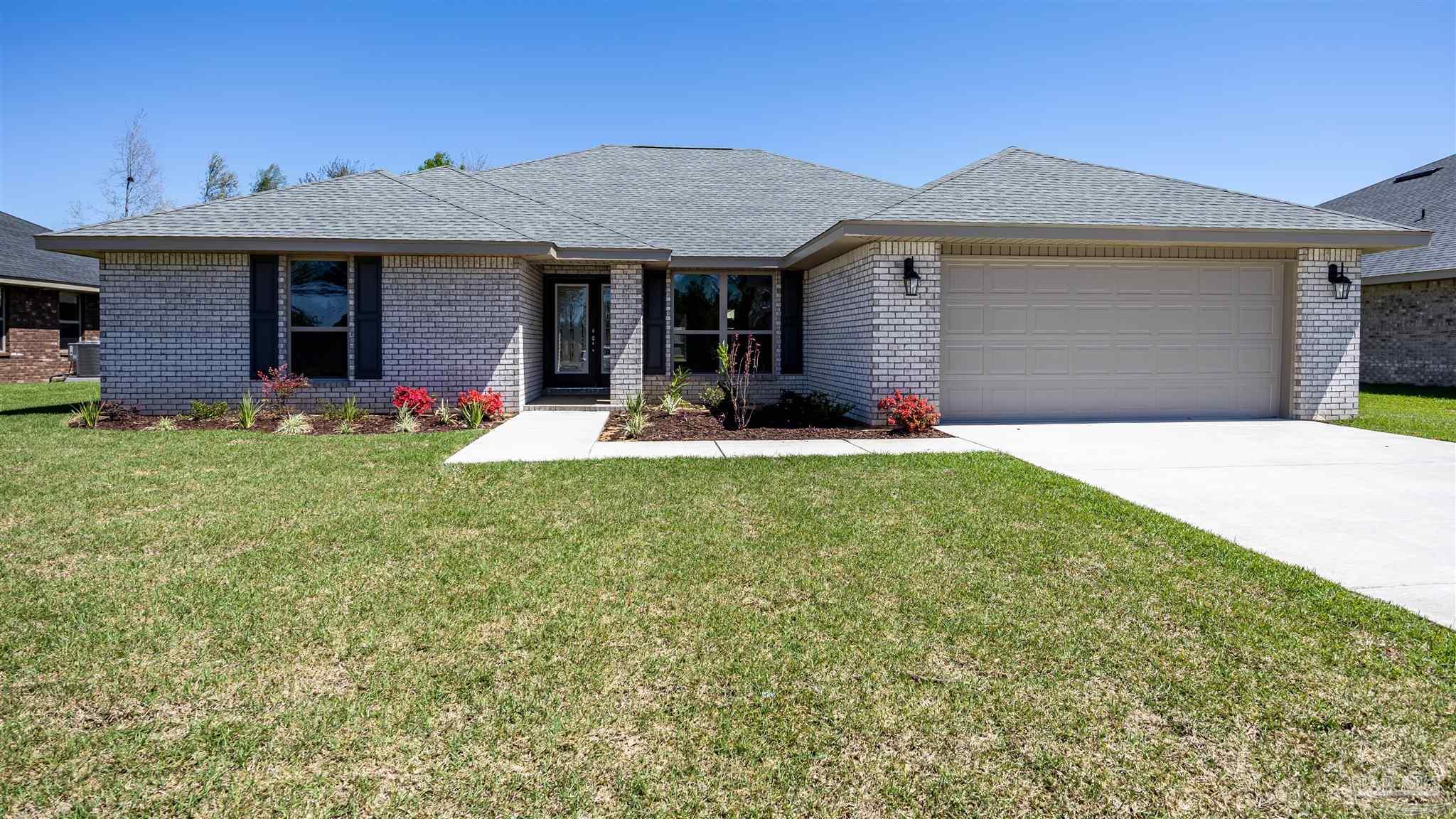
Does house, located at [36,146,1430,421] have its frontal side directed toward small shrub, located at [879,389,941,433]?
yes

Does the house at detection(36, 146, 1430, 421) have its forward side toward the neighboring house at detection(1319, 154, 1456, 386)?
no

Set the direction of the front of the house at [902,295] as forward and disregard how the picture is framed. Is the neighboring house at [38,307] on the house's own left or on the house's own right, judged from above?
on the house's own right

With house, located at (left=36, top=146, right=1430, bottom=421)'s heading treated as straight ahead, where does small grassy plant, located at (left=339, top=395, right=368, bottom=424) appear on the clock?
The small grassy plant is roughly at 3 o'clock from the house.

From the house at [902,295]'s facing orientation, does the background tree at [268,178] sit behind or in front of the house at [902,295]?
behind

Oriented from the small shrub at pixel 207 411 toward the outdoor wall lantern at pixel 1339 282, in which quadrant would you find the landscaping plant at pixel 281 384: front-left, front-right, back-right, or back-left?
front-left

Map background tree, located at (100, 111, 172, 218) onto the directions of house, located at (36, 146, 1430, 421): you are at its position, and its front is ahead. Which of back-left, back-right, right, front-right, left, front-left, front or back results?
back-right

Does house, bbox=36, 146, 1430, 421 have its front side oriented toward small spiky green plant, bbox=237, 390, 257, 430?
no

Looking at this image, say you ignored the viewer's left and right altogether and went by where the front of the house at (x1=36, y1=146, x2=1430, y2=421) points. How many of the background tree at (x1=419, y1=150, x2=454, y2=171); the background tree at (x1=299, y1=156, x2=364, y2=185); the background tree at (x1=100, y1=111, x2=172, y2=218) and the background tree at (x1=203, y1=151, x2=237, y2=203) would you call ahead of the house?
0

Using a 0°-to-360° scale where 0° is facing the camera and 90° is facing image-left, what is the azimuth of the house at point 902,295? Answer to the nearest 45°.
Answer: approximately 0°

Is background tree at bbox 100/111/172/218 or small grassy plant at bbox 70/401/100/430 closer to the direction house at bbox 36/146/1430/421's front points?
the small grassy plant

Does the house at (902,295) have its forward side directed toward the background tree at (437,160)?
no
